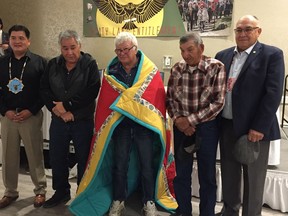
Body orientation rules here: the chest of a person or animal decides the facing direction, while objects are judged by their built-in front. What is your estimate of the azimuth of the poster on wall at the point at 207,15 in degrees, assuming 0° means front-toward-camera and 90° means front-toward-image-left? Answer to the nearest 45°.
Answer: approximately 0°

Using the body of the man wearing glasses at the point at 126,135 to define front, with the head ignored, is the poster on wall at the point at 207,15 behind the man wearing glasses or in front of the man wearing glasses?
behind

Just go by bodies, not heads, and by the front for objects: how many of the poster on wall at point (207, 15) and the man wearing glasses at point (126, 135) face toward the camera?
2

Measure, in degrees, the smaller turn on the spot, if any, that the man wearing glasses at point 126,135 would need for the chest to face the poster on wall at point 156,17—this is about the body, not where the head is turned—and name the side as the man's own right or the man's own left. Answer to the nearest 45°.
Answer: approximately 180°

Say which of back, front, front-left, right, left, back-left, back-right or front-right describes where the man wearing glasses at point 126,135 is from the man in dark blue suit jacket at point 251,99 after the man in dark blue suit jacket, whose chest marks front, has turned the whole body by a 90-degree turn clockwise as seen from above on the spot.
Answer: front-left

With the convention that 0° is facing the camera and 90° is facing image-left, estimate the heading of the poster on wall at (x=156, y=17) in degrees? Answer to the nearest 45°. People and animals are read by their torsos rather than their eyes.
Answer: approximately 0°

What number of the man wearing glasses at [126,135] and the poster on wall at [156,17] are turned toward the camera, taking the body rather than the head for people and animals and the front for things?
2

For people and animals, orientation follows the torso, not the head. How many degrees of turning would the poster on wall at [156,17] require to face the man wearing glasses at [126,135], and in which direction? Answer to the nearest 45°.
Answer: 0° — it already faces them

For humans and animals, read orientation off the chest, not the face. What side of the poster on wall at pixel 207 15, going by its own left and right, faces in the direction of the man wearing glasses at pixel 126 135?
front

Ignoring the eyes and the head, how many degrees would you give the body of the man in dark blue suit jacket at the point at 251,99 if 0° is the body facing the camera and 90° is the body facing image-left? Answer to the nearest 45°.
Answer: approximately 45°

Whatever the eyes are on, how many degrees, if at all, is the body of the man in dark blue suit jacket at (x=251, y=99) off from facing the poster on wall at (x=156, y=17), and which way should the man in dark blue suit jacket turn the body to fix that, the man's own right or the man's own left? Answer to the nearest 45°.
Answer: approximately 90° to the man's own right

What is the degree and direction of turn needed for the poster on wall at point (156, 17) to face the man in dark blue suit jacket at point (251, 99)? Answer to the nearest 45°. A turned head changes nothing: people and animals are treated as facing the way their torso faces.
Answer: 0° — it already faces them
